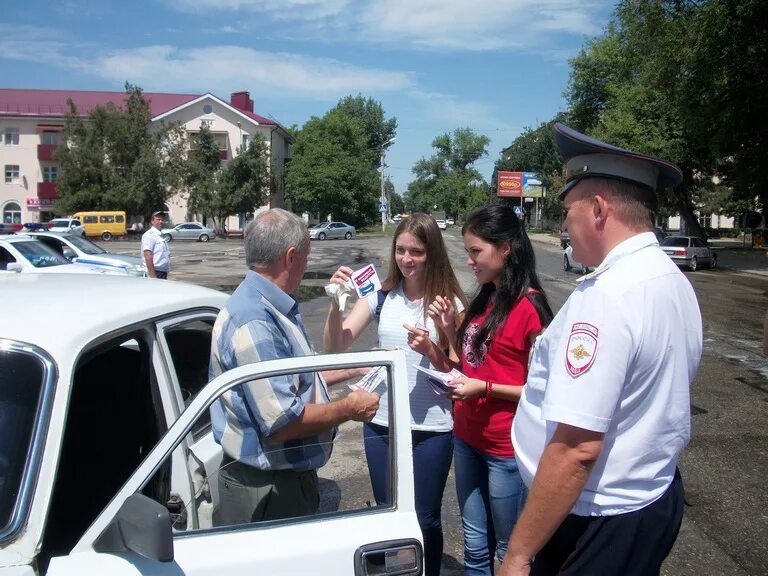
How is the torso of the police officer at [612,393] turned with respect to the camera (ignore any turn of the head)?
to the viewer's left

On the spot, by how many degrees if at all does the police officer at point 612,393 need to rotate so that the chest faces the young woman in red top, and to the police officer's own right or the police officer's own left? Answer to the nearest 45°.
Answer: approximately 45° to the police officer's own right

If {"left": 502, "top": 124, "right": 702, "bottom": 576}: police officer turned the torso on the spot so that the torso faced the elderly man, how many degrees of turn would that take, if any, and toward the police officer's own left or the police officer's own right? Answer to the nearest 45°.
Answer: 0° — they already face them

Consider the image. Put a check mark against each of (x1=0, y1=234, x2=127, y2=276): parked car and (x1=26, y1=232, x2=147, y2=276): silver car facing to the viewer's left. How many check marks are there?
0

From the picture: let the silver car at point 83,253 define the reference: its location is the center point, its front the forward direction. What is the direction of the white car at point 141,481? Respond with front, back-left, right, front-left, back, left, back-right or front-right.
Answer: front-right

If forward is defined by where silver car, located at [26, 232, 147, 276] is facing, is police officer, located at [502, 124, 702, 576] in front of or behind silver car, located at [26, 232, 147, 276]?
in front

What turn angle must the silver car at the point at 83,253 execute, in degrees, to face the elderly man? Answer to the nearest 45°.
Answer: approximately 45° to its right

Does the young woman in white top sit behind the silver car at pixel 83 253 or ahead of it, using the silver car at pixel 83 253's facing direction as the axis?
ahead

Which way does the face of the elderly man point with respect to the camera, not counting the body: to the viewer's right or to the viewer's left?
to the viewer's right

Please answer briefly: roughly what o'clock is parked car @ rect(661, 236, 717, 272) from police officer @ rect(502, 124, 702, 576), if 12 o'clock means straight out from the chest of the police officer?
The parked car is roughly at 3 o'clock from the police officer.

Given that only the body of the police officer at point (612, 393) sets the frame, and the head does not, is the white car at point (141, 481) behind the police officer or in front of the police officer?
in front

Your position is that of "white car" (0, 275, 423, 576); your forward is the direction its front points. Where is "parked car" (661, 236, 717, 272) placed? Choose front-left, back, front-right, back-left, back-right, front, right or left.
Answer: back

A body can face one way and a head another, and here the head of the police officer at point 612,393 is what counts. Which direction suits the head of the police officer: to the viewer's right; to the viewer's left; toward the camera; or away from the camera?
to the viewer's left

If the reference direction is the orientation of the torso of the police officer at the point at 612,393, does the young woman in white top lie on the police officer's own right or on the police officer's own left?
on the police officer's own right

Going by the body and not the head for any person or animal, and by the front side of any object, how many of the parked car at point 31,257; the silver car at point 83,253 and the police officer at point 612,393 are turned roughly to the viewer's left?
1
